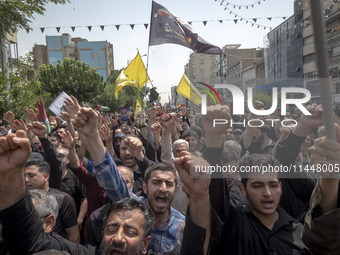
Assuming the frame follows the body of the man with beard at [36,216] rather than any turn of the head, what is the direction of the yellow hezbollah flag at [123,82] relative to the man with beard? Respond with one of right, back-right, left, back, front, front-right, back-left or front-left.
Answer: back-right

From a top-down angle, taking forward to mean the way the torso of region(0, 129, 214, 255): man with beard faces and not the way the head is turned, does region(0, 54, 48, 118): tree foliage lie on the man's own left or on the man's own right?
on the man's own right

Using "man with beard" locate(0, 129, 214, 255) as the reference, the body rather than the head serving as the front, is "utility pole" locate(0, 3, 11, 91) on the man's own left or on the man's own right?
on the man's own right

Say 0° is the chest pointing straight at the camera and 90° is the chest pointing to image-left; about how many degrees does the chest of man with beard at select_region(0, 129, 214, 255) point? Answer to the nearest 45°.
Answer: approximately 45°

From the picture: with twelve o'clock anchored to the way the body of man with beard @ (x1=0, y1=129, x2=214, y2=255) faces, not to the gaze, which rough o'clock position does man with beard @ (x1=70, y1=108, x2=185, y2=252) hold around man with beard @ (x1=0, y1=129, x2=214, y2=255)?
man with beard @ (x1=70, y1=108, x2=185, y2=252) is roughly at 6 o'clock from man with beard @ (x1=0, y1=129, x2=214, y2=255).

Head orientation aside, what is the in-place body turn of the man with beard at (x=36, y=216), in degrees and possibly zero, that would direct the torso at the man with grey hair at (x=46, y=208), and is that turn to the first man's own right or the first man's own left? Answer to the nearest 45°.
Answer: approximately 135° to the first man's own right

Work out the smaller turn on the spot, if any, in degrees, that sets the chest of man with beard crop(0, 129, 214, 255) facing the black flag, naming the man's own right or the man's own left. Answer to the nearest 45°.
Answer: approximately 135° to the man's own right

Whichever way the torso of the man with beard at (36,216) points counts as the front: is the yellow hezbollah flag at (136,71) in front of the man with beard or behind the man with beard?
behind

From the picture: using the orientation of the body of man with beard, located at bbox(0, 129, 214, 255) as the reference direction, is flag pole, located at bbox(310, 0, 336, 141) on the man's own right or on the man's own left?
on the man's own left
